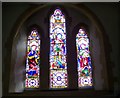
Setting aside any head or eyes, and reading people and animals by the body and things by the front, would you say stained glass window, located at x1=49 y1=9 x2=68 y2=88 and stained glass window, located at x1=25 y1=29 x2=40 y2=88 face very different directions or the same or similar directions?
same or similar directions

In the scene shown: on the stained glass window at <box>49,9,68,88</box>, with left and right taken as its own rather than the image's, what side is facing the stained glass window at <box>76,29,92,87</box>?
left

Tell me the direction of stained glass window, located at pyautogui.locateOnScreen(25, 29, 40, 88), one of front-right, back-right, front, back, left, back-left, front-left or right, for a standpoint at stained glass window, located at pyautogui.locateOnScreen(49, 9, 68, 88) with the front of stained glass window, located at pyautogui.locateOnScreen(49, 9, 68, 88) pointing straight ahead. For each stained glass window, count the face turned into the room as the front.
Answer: right

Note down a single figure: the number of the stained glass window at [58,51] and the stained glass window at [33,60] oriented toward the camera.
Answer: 2

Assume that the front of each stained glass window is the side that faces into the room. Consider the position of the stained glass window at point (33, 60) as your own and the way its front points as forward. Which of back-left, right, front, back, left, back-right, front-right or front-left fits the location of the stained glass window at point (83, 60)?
left

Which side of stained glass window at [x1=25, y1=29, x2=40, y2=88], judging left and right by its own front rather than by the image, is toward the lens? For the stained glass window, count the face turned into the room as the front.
front

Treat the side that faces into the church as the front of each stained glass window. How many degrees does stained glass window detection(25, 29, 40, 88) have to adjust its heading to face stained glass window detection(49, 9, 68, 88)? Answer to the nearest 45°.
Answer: approximately 90° to its left

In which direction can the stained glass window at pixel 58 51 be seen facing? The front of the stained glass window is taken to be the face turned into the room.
toward the camera
